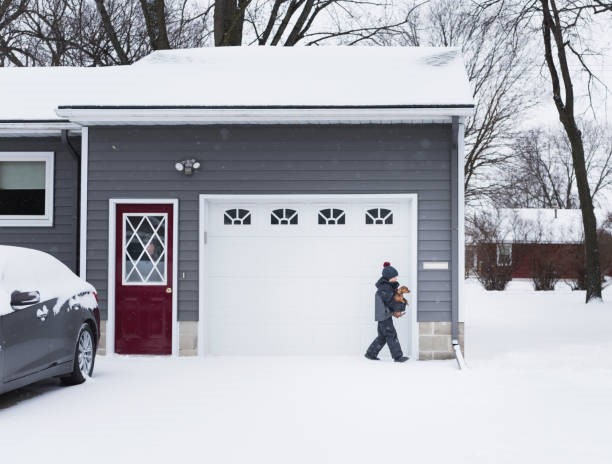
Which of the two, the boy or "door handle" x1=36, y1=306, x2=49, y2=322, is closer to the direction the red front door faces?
the door handle

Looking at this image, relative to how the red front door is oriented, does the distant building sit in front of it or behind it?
behind

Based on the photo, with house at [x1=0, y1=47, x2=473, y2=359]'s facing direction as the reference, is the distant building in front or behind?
behind

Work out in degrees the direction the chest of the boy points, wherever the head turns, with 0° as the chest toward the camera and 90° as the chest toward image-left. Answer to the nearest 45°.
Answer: approximately 270°

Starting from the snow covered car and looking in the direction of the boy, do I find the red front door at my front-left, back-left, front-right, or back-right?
front-left

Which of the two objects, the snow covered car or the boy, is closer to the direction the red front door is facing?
the snow covered car

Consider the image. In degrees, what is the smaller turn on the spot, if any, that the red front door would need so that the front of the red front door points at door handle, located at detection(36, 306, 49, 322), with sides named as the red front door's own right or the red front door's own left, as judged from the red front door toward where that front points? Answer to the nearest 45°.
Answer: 0° — it already faces it

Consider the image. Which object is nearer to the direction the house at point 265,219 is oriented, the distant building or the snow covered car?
the snow covered car

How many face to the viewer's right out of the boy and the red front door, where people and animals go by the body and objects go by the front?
1

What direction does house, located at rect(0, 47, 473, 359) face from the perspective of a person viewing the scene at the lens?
facing the viewer

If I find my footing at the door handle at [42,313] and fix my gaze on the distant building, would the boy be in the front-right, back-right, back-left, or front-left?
front-right

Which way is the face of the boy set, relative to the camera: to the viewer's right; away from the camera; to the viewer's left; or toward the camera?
to the viewer's right

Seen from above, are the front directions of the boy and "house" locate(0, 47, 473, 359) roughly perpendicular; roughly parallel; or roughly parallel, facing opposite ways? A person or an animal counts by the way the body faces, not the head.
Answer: roughly perpendicular

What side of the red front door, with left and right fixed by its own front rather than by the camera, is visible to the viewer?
front

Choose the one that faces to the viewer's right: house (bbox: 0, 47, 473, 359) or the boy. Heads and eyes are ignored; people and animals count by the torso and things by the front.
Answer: the boy

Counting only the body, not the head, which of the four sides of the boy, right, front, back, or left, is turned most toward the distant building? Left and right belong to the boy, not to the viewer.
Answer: left

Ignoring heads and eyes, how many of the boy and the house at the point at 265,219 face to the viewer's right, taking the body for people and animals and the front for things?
1
